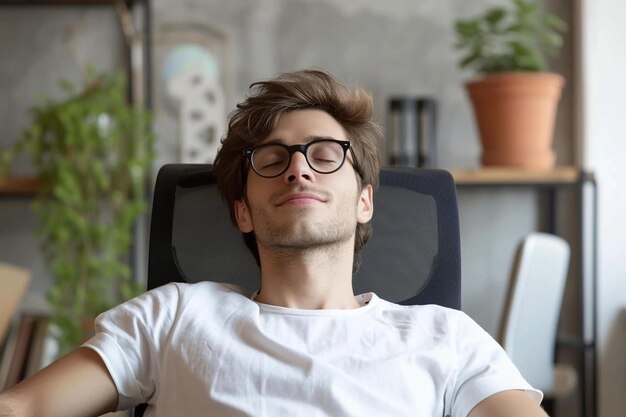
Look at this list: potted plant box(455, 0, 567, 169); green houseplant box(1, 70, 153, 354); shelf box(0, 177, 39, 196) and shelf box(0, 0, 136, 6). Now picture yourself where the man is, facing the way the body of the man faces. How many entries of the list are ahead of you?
0

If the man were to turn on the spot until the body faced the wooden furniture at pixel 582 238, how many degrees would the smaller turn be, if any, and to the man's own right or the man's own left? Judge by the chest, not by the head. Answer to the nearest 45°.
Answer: approximately 135° to the man's own left

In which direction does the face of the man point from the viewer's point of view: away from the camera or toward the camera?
toward the camera

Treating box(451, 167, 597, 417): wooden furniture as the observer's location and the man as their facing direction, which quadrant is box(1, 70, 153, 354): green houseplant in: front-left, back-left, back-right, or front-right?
front-right

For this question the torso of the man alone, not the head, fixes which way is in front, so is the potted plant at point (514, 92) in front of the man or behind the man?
behind

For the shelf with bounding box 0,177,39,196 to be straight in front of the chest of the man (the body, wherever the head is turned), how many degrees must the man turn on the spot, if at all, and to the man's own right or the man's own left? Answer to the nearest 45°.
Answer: approximately 135° to the man's own right

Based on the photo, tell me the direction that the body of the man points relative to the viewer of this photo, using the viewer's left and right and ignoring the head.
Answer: facing the viewer

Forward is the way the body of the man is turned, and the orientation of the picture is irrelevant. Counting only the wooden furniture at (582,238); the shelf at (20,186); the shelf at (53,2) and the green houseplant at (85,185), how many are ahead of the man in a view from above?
0

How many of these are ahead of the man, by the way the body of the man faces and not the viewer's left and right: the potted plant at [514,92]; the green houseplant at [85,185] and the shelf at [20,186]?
0

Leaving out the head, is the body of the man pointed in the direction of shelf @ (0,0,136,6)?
no

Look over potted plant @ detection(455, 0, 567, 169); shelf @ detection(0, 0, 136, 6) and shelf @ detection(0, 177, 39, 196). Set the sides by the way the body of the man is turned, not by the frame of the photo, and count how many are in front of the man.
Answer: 0

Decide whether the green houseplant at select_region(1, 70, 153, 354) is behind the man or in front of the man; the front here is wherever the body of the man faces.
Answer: behind
